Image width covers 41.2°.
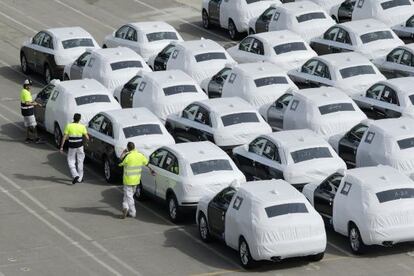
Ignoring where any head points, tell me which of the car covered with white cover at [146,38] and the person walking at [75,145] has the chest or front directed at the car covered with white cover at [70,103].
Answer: the person walking

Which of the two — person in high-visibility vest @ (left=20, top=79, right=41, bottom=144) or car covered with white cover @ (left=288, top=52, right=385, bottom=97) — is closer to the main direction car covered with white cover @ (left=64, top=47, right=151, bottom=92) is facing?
the person in high-visibility vest

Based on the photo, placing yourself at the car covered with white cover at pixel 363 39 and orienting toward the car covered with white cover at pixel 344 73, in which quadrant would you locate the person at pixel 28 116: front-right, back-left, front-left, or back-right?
front-right
